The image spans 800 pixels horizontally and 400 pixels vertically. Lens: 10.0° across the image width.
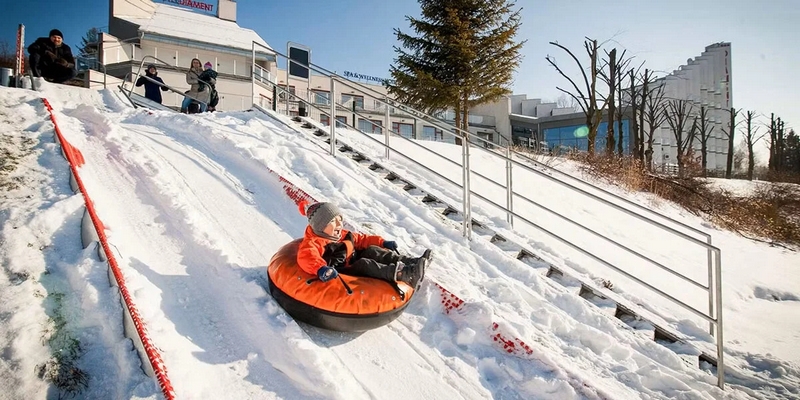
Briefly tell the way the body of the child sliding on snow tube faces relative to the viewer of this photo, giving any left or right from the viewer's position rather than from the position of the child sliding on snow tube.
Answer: facing the viewer and to the right of the viewer

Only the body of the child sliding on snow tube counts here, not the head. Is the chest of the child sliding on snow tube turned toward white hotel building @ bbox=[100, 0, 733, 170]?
no

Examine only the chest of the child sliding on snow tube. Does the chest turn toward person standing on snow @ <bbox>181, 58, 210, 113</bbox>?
no

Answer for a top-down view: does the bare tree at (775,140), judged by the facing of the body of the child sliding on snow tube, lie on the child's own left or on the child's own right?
on the child's own left

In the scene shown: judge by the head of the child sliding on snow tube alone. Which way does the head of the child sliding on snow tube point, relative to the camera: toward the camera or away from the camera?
toward the camera

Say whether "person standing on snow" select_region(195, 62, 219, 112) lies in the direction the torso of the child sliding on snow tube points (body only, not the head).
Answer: no

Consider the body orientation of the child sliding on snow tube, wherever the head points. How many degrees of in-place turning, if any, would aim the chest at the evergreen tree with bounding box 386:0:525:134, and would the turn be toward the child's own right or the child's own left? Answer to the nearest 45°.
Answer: approximately 135° to the child's own left
